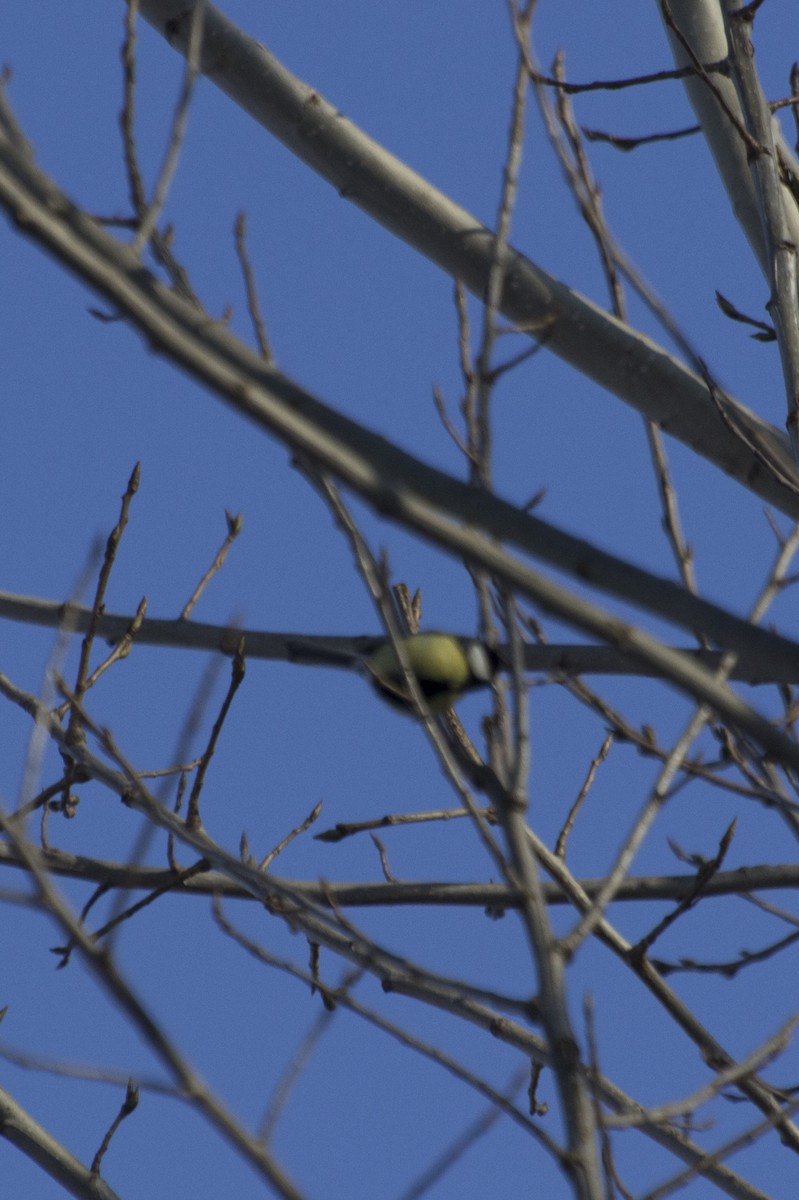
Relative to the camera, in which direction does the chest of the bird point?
to the viewer's right
